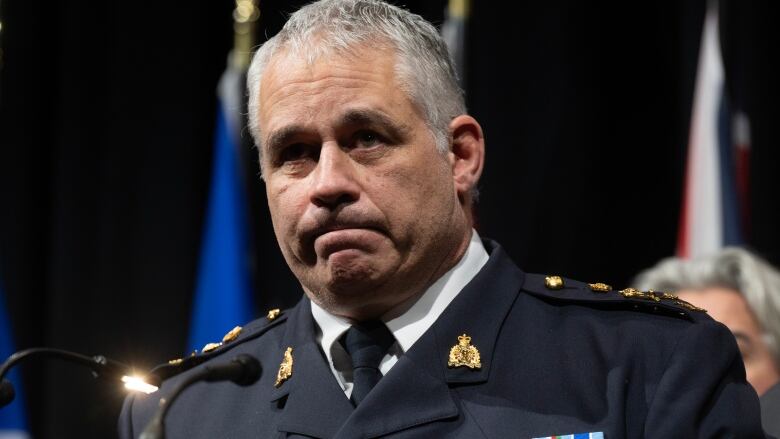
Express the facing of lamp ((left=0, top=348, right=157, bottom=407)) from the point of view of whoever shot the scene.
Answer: facing to the right of the viewer

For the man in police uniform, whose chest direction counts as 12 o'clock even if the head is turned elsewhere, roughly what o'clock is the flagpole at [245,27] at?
The flagpole is roughly at 4 o'clock from the man in police uniform.

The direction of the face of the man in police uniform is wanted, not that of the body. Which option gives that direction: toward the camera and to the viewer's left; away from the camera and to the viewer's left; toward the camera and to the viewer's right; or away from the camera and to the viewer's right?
toward the camera and to the viewer's left

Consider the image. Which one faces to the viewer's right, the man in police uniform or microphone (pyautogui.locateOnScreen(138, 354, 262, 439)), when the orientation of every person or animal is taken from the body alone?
the microphone

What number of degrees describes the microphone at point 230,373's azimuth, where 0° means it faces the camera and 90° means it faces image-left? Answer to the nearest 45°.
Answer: approximately 270°

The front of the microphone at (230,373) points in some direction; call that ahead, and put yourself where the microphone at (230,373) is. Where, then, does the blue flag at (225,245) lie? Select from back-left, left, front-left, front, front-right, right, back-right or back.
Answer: left

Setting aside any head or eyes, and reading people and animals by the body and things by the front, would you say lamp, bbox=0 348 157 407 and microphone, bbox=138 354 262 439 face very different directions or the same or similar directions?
same or similar directions

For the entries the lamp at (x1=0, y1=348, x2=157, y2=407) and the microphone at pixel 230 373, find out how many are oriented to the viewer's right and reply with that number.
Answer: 2

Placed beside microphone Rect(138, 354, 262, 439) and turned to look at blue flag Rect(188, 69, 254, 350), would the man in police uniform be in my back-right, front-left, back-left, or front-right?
front-right

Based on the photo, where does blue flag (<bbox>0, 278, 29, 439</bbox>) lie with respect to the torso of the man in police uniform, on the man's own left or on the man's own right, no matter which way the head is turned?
on the man's own right

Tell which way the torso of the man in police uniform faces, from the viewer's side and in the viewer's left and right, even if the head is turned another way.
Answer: facing the viewer and to the left of the viewer
